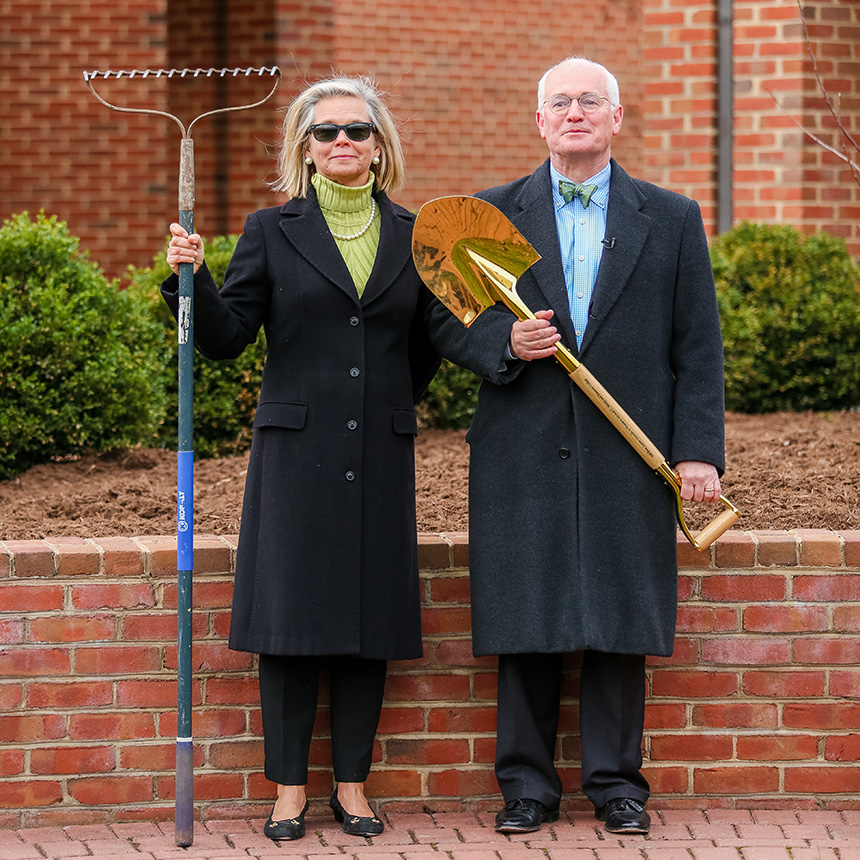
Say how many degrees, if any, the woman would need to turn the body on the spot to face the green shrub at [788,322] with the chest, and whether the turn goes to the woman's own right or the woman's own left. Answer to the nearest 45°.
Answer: approximately 135° to the woman's own left

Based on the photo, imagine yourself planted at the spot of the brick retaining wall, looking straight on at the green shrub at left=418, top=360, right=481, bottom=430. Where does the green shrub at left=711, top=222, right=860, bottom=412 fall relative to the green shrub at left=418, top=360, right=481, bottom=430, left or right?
right

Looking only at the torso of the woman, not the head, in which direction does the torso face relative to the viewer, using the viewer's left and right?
facing the viewer

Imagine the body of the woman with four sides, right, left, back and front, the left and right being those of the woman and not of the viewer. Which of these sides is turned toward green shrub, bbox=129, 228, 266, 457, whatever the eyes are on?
back

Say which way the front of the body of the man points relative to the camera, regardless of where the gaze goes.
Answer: toward the camera

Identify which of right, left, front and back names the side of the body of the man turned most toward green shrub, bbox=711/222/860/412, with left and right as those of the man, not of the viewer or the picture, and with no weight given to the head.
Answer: back

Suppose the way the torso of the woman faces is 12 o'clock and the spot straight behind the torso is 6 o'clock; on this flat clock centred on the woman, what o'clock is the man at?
The man is roughly at 9 o'clock from the woman.

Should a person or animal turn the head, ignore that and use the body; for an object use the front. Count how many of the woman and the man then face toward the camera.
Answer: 2

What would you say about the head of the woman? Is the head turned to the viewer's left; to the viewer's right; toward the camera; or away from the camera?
toward the camera

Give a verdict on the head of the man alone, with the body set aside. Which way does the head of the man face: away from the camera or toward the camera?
toward the camera

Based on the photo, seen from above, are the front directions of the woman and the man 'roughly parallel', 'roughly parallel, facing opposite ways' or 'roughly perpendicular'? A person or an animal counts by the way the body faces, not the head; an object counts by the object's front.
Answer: roughly parallel
